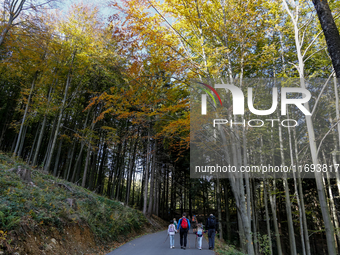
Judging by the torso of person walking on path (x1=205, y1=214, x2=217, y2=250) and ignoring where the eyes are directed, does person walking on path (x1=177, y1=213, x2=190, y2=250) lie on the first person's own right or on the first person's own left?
on the first person's own left

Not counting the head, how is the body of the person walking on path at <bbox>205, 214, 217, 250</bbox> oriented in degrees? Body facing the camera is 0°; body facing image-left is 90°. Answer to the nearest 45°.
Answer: approximately 180°
